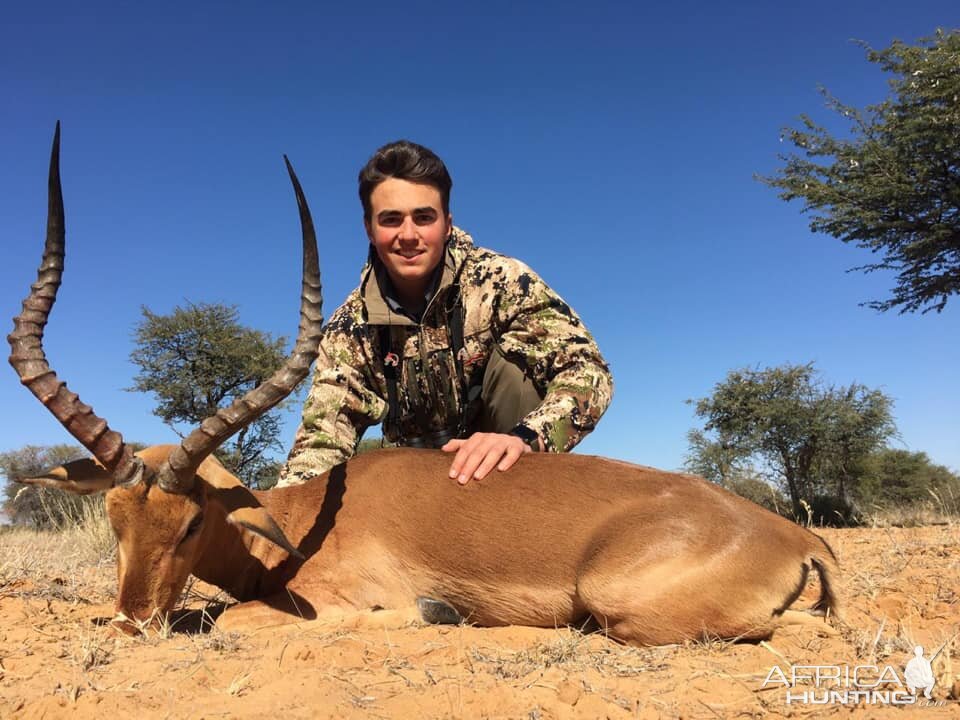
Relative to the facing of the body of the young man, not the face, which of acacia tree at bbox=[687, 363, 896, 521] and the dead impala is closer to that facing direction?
the dead impala

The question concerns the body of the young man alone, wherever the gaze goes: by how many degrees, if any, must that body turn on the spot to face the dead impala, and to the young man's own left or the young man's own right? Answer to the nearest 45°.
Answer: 0° — they already face it

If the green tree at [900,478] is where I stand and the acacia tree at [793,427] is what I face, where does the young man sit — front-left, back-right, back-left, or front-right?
front-left

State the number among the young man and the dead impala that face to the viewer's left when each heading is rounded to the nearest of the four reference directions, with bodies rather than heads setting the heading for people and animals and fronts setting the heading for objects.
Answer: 1

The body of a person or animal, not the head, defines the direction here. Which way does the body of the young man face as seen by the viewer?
toward the camera

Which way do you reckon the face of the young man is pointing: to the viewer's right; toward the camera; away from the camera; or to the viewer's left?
toward the camera

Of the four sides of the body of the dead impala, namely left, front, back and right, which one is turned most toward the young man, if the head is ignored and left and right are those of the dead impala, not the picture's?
right

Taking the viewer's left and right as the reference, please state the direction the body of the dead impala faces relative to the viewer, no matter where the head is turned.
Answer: facing to the left of the viewer

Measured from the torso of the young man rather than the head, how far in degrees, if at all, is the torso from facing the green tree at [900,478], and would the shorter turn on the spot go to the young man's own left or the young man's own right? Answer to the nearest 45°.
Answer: approximately 135° to the young man's own left

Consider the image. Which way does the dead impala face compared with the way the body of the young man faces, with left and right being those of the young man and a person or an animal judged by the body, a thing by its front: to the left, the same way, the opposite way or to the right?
to the right

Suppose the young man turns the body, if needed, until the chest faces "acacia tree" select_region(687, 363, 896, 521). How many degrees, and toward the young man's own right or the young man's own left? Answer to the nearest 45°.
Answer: approximately 135° to the young man's own left

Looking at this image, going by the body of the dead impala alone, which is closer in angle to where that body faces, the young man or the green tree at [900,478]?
the young man
